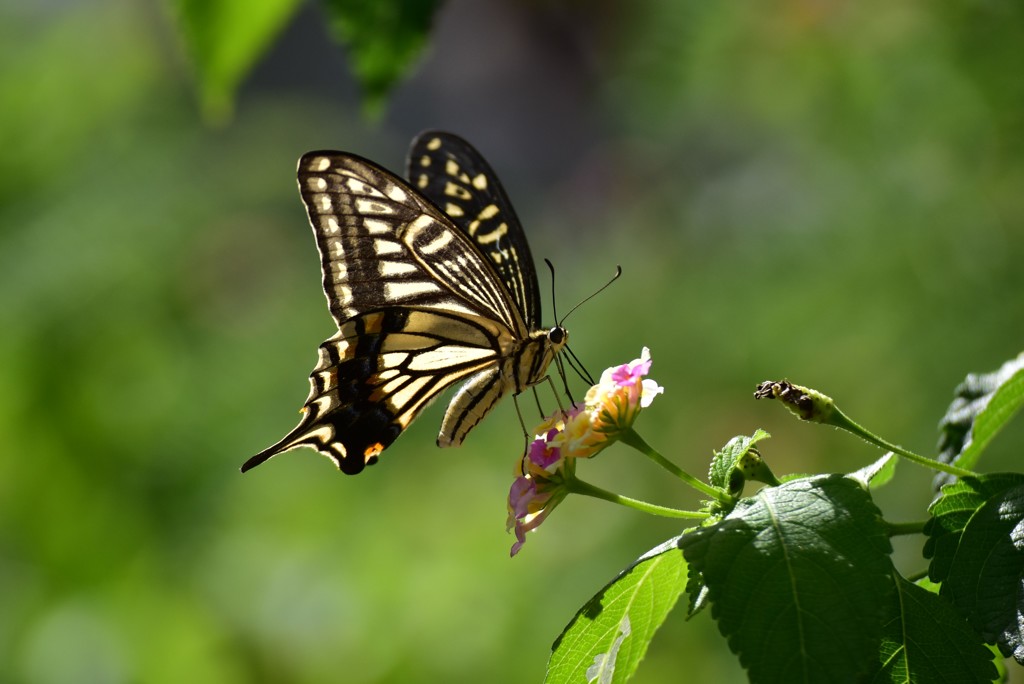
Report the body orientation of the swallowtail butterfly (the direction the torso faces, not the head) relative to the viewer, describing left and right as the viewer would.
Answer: facing to the right of the viewer

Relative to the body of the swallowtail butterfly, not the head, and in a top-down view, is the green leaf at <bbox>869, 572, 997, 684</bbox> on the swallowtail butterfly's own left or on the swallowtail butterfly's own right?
on the swallowtail butterfly's own right

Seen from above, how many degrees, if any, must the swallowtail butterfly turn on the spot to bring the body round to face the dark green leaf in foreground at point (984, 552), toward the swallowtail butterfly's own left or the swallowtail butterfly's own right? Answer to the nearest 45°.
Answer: approximately 45° to the swallowtail butterfly's own right

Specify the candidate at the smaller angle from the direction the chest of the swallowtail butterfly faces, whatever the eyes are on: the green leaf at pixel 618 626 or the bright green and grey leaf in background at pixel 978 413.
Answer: the bright green and grey leaf in background

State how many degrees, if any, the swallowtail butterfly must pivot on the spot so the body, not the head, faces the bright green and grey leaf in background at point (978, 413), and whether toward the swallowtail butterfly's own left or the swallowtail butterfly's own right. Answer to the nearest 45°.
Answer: approximately 45° to the swallowtail butterfly's own right
